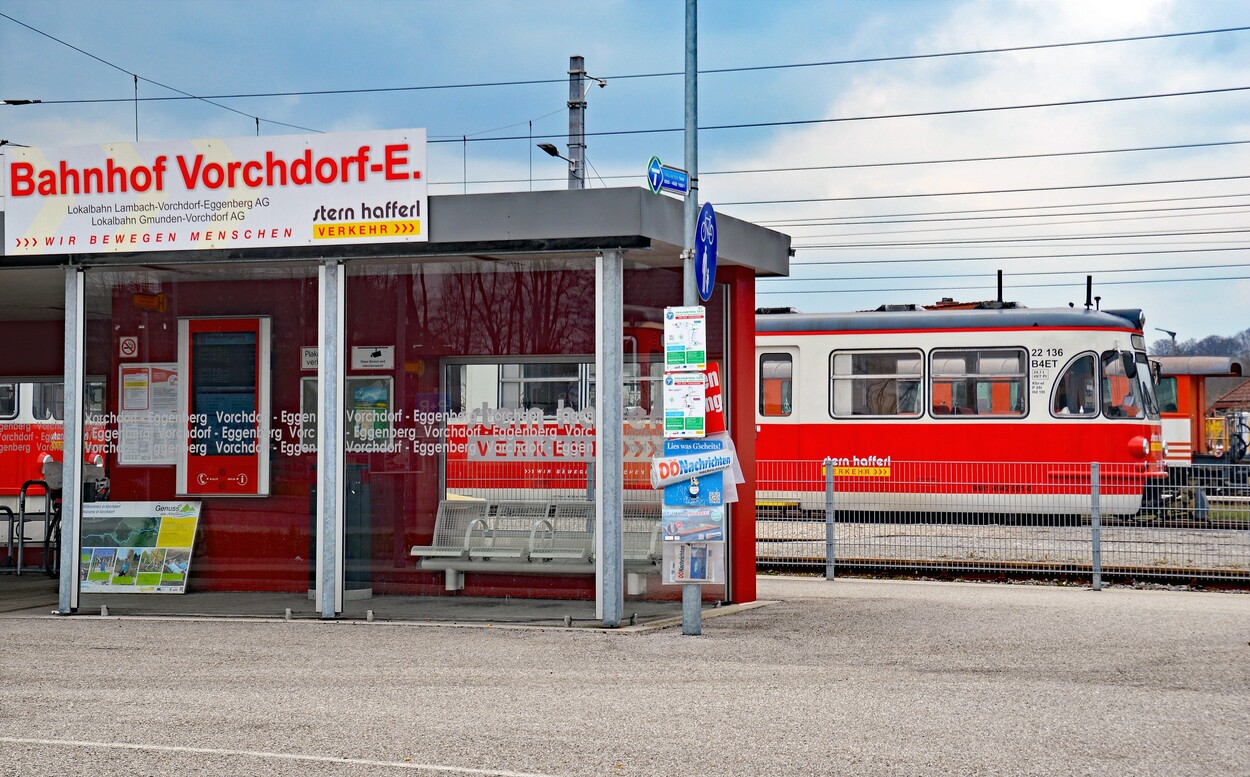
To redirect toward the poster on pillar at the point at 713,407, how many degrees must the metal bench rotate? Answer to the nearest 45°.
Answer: approximately 45° to its left

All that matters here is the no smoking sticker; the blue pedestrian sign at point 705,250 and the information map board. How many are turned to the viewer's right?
1

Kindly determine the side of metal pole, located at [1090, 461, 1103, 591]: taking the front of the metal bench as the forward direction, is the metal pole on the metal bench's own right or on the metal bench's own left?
on the metal bench's own left

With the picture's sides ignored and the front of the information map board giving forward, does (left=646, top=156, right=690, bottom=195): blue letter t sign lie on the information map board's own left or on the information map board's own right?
on the information map board's own left

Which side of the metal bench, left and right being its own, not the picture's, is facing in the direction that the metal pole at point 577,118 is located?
back

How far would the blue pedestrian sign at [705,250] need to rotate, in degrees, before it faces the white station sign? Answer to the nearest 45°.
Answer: approximately 180°

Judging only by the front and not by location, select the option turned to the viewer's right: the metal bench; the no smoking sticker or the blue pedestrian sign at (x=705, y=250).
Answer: the blue pedestrian sign

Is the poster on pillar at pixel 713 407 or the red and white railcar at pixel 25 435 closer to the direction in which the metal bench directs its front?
the poster on pillar

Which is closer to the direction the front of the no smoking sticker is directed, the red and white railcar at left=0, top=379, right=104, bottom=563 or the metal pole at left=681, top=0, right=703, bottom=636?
the metal pole

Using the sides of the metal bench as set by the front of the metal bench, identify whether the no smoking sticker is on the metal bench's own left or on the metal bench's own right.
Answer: on the metal bench's own right
